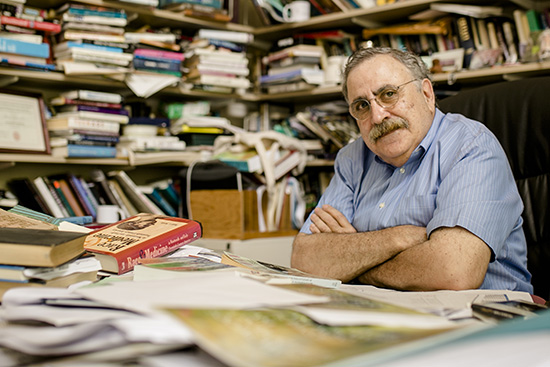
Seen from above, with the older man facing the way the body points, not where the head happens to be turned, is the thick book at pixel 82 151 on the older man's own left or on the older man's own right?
on the older man's own right

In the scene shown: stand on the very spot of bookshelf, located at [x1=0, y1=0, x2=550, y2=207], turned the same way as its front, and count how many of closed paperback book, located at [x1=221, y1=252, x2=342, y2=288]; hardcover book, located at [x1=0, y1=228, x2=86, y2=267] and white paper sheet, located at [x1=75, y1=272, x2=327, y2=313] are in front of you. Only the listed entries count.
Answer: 3

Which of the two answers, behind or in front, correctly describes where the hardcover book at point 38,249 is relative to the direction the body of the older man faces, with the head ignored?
in front

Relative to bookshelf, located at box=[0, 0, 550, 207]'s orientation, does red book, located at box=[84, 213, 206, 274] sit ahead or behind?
ahead

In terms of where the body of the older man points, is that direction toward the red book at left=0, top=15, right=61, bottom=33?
no

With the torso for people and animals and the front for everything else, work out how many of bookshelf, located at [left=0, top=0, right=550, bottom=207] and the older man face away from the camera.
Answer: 0

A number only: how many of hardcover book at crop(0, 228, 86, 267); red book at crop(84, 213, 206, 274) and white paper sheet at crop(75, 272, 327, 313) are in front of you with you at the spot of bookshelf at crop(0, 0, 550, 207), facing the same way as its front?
3

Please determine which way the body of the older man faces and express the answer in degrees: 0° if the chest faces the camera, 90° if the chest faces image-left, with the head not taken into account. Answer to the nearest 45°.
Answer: approximately 45°

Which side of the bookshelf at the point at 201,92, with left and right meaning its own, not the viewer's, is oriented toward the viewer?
front

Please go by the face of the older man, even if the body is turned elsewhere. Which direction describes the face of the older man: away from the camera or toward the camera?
toward the camera

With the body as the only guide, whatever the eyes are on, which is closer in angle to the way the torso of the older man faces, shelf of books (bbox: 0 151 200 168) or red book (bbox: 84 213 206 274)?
the red book
